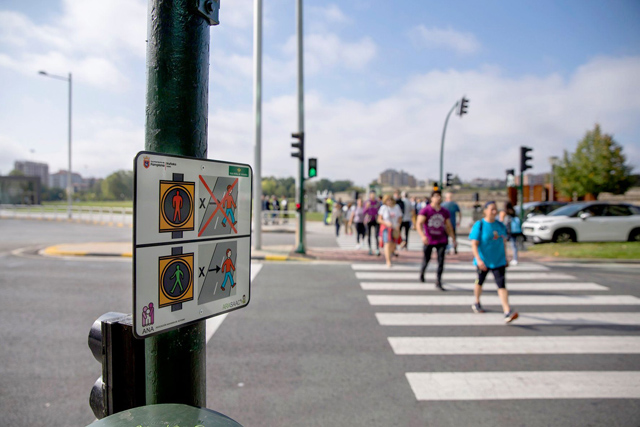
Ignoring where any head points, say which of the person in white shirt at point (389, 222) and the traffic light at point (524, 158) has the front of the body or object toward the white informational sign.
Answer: the person in white shirt

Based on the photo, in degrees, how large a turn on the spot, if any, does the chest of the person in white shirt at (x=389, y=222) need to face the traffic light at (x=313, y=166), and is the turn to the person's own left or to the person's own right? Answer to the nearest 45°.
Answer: approximately 135° to the person's own right

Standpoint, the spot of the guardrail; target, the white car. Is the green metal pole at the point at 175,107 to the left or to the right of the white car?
right

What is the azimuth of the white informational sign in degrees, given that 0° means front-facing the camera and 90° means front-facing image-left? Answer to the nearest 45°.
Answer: approximately 315°

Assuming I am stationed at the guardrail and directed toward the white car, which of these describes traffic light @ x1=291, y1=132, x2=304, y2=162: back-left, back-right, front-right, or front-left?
front-right

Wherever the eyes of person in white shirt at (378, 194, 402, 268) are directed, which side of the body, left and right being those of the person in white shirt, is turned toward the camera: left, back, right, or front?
front

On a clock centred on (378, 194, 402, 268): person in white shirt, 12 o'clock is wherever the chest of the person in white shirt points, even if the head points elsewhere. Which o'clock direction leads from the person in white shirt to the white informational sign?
The white informational sign is roughly at 12 o'clock from the person in white shirt.

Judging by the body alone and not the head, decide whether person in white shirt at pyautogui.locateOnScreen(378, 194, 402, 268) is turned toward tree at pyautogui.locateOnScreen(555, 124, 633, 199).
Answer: no

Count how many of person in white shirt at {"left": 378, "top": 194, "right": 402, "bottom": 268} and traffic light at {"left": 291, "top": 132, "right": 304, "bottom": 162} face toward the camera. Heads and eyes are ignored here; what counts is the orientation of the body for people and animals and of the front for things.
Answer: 1

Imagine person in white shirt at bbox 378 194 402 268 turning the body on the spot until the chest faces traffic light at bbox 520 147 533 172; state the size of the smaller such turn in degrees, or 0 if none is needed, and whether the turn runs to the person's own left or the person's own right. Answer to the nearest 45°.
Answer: approximately 135° to the person's own left

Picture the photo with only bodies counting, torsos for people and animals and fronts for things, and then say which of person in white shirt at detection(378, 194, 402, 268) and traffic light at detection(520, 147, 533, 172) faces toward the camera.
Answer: the person in white shirt
